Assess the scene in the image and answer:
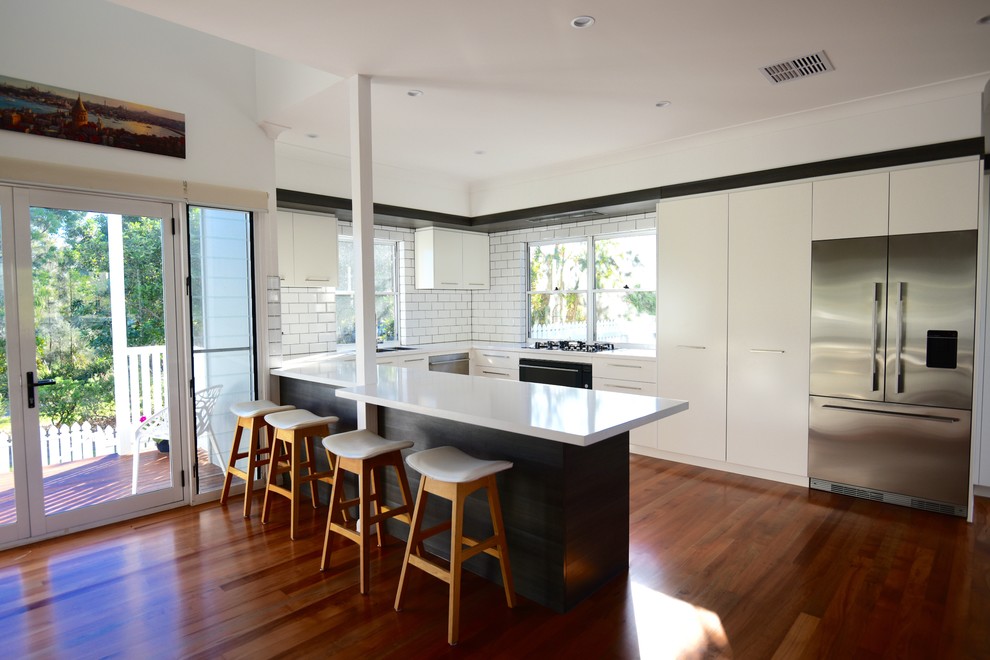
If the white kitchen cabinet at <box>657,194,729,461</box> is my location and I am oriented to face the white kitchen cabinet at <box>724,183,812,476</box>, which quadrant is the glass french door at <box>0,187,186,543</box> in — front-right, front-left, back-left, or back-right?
back-right

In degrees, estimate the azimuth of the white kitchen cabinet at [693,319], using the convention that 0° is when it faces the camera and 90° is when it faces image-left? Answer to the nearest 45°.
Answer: approximately 45°

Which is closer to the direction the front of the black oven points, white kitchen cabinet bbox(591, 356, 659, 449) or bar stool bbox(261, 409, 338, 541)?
the bar stool

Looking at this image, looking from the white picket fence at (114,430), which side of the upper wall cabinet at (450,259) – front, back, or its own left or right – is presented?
right

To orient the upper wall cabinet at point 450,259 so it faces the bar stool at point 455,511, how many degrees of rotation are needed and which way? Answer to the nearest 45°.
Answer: approximately 45° to its right

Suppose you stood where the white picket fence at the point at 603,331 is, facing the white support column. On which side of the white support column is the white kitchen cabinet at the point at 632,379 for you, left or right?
left

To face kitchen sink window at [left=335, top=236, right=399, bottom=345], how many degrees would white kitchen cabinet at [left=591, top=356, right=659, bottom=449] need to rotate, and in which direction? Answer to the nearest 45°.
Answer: approximately 45° to its right

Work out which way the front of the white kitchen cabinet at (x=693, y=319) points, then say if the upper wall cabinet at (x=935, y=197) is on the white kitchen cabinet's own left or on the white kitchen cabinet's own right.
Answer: on the white kitchen cabinet's own left
